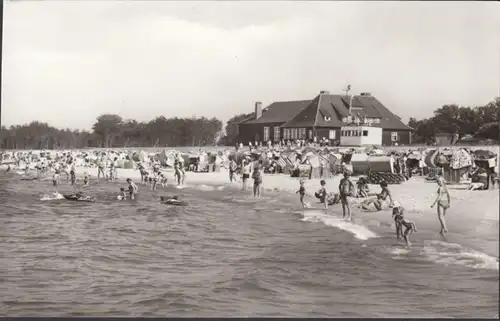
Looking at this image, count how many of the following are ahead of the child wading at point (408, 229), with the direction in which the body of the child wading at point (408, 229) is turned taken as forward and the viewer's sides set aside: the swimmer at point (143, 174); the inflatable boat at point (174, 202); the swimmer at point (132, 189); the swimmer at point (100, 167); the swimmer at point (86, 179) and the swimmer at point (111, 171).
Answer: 6

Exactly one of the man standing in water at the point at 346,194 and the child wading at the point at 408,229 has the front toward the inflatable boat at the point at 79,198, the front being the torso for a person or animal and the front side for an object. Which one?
the child wading

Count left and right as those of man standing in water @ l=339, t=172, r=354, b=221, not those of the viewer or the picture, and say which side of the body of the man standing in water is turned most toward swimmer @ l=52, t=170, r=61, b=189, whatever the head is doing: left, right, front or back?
right

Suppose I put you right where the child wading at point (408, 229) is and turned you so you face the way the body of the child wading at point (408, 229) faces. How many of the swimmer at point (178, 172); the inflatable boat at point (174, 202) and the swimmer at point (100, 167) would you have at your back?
0

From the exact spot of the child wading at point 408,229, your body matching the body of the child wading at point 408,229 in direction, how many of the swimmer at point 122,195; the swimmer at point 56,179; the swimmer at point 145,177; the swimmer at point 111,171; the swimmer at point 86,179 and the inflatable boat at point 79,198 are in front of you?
6

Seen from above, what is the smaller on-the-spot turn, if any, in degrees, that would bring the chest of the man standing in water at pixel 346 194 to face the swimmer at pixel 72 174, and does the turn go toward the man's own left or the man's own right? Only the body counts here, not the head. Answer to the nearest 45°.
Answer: approximately 90° to the man's own right

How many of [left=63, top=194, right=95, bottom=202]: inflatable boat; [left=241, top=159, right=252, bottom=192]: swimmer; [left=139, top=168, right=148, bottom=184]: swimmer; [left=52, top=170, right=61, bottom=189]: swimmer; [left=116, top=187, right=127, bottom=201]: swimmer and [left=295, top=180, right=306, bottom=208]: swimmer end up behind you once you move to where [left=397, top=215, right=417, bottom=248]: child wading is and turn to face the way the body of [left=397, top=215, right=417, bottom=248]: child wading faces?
0

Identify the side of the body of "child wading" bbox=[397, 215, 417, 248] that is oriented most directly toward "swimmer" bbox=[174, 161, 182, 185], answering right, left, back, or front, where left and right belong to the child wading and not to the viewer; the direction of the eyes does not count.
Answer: front

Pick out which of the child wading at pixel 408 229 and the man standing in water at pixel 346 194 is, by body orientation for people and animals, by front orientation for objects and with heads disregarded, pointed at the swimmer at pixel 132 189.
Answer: the child wading

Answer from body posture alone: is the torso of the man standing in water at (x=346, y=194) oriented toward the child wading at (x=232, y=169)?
no

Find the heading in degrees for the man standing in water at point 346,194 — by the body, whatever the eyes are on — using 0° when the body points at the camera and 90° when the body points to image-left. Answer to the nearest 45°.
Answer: approximately 0°

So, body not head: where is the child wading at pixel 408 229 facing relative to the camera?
to the viewer's left

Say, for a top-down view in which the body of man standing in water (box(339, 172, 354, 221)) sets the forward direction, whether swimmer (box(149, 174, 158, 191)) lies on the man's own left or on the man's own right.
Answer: on the man's own right

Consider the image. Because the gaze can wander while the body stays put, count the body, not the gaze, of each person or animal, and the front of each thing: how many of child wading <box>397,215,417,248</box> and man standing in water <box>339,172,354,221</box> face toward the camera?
1

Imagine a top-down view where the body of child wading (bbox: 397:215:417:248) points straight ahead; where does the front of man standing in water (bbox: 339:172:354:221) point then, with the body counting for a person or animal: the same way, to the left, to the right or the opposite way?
to the left

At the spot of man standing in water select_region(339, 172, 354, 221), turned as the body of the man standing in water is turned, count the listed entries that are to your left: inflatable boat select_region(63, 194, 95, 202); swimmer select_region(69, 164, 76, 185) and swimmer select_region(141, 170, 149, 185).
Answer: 0

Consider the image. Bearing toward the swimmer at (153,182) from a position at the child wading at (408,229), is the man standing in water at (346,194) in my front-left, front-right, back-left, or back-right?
front-right
